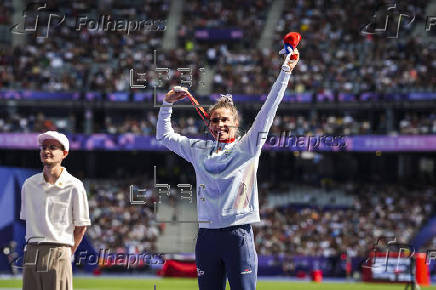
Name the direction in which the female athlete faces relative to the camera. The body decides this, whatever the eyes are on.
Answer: toward the camera

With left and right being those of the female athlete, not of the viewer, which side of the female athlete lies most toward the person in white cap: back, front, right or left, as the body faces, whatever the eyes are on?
right

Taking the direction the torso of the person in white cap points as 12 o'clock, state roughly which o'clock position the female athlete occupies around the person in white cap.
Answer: The female athlete is roughly at 8 o'clock from the person in white cap.

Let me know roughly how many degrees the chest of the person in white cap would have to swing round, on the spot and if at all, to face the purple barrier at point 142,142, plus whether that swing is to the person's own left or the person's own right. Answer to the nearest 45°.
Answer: approximately 135° to the person's own right

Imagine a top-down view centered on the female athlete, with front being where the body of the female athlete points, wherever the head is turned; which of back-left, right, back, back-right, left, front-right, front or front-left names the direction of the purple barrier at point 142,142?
back

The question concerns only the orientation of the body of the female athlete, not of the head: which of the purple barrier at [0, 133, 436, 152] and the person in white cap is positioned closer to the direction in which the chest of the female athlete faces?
the person in white cap

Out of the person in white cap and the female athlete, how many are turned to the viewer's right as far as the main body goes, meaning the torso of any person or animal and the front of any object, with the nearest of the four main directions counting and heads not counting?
0

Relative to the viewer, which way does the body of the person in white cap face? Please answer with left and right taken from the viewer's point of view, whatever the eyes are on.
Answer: facing the viewer and to the left of the viewer
